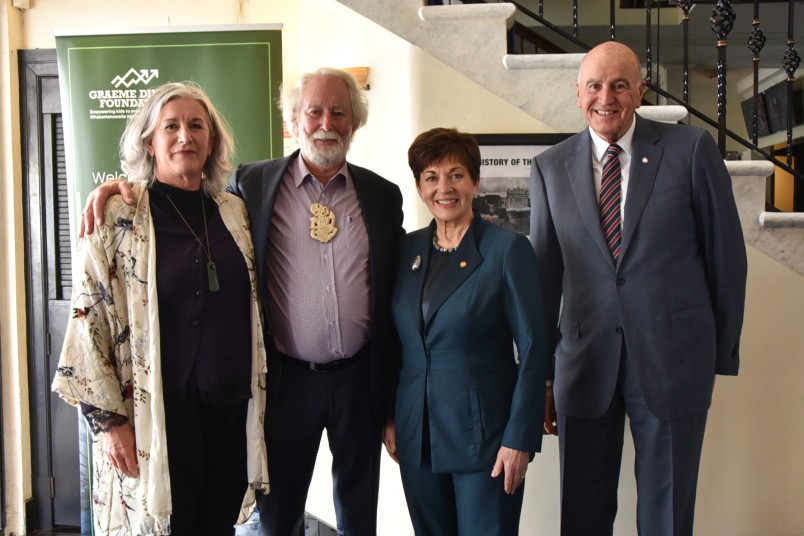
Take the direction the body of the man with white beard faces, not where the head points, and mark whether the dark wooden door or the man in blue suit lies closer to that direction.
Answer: the man in blue suit

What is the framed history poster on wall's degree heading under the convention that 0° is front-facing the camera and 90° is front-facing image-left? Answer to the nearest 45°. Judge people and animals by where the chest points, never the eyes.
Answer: approximately 0°

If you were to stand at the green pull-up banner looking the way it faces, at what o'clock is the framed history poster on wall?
The framed history poster on wall is roughly at 10 o'clock from the green pull-up banner.

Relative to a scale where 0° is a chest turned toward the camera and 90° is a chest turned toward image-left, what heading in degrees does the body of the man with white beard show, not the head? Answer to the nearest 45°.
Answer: approximately 0°

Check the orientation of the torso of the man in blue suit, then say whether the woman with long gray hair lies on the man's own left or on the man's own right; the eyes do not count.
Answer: on the man's own right
